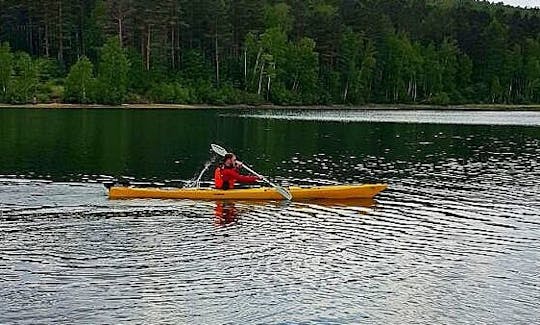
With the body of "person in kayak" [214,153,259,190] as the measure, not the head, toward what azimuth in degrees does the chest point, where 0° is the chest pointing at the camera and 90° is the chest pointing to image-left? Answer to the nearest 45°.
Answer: approximately 270°

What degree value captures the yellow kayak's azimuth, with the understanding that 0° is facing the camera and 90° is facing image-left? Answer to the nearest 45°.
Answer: approximately 270°
